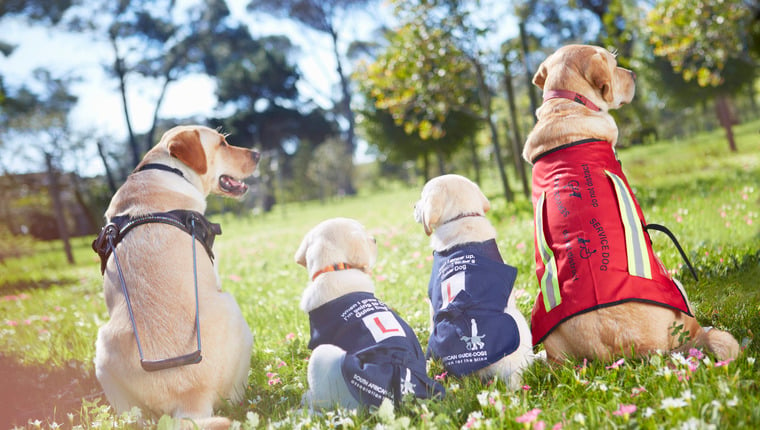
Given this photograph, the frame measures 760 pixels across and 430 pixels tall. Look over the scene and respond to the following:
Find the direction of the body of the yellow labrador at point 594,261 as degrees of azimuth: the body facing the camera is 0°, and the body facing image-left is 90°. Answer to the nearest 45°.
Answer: approximately 180°

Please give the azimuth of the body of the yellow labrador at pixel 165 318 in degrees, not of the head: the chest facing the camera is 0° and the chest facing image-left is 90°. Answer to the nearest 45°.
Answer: approximately 180°

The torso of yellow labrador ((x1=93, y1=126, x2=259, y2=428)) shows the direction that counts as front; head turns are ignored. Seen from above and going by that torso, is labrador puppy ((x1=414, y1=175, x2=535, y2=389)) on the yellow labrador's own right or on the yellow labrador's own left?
on the yellow labrador's own right

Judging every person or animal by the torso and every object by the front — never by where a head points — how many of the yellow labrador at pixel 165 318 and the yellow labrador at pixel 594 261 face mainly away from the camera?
2

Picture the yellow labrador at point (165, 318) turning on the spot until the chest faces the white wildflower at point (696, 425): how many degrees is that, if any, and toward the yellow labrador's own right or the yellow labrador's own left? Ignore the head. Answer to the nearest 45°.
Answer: approximately 135° to the yellow labrador's own right

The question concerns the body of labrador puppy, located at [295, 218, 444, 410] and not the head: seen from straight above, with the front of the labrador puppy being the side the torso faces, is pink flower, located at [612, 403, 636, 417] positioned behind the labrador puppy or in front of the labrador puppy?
behind

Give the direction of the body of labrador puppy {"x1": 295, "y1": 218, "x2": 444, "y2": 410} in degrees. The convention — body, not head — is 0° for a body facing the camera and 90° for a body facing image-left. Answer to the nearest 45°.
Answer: approximately 135°
